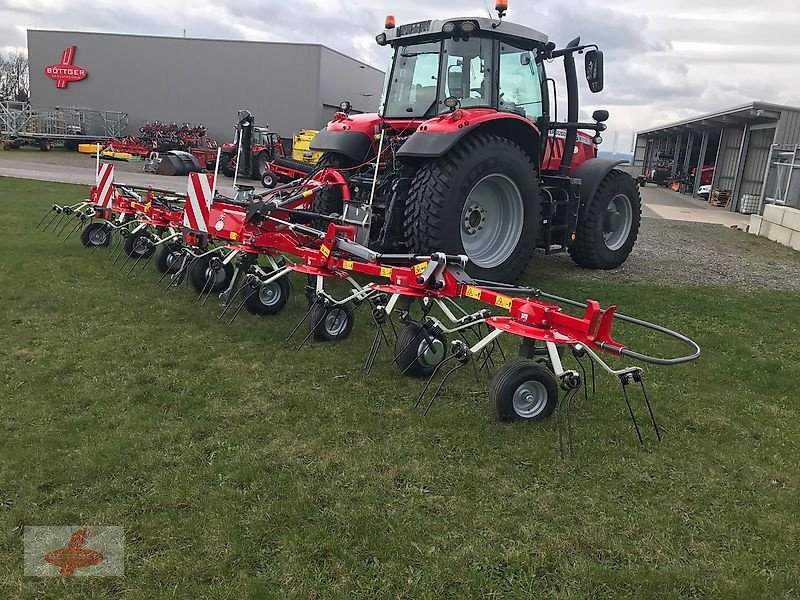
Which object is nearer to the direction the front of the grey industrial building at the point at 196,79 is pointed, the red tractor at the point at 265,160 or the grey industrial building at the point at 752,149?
the red tractor

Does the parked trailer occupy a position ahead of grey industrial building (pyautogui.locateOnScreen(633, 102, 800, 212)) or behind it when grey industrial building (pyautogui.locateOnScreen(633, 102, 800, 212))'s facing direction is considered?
ahead

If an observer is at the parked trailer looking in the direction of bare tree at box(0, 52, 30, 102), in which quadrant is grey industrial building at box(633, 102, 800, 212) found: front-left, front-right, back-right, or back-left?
back-right

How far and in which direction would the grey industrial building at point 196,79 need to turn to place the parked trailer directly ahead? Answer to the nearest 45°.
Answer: approximately 90° to its right

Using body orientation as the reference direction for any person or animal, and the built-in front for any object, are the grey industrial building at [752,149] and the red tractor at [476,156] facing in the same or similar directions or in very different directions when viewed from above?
very different directions

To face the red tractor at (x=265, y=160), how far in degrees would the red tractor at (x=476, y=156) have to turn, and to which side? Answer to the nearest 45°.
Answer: approximately 90° to its left

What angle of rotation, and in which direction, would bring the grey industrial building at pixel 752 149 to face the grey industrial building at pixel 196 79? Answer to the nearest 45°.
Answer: approximately 45° to its right

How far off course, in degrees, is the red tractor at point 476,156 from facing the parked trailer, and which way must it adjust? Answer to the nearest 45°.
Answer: approximately 90° to its left

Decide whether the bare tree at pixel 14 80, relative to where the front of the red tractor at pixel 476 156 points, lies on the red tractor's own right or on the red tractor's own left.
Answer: on the red tractor's own left

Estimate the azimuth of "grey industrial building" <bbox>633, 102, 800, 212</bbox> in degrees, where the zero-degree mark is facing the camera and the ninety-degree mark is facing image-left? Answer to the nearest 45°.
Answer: approximately 45°

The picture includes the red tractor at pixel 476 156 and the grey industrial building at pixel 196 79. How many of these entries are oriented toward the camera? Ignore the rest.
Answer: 1

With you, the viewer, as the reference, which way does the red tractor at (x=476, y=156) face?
facing away from the viewer and to the right of the viewer

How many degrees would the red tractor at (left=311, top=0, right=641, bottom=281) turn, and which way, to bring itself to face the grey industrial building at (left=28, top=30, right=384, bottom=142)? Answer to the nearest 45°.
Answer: approximately 90° to its left

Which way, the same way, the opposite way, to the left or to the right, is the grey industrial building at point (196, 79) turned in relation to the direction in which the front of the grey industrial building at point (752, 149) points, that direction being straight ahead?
to the left

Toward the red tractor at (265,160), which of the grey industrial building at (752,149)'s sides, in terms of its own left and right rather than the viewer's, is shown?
front

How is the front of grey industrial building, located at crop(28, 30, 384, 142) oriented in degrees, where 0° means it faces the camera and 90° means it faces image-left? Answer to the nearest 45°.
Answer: approximately 0°
